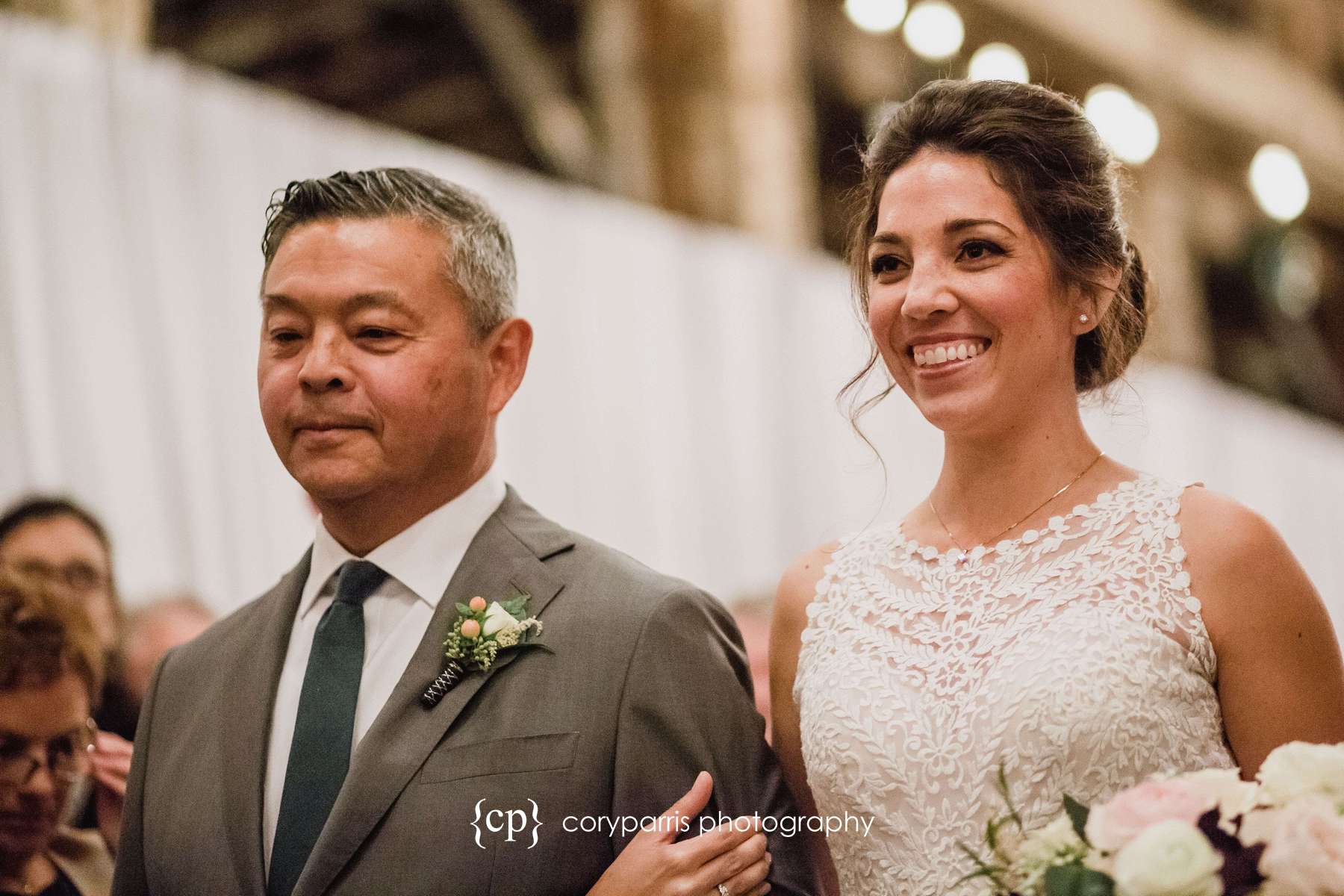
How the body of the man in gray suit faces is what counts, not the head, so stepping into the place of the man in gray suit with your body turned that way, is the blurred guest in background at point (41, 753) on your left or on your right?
on your right

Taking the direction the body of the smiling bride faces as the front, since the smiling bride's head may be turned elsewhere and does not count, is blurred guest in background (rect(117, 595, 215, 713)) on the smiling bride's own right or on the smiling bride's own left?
on the smiling bride's own right

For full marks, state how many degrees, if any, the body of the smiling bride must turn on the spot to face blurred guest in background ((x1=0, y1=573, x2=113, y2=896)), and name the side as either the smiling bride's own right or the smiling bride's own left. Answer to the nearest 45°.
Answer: approximately 45° to the smiling bride's own right

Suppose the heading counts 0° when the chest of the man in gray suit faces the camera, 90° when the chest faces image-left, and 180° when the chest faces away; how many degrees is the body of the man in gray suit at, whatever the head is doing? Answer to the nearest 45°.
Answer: approximately 45°

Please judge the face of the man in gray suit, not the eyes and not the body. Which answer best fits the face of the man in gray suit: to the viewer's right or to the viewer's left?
to the viewer's left

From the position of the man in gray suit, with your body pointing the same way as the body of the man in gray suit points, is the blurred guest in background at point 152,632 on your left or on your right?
on your right
